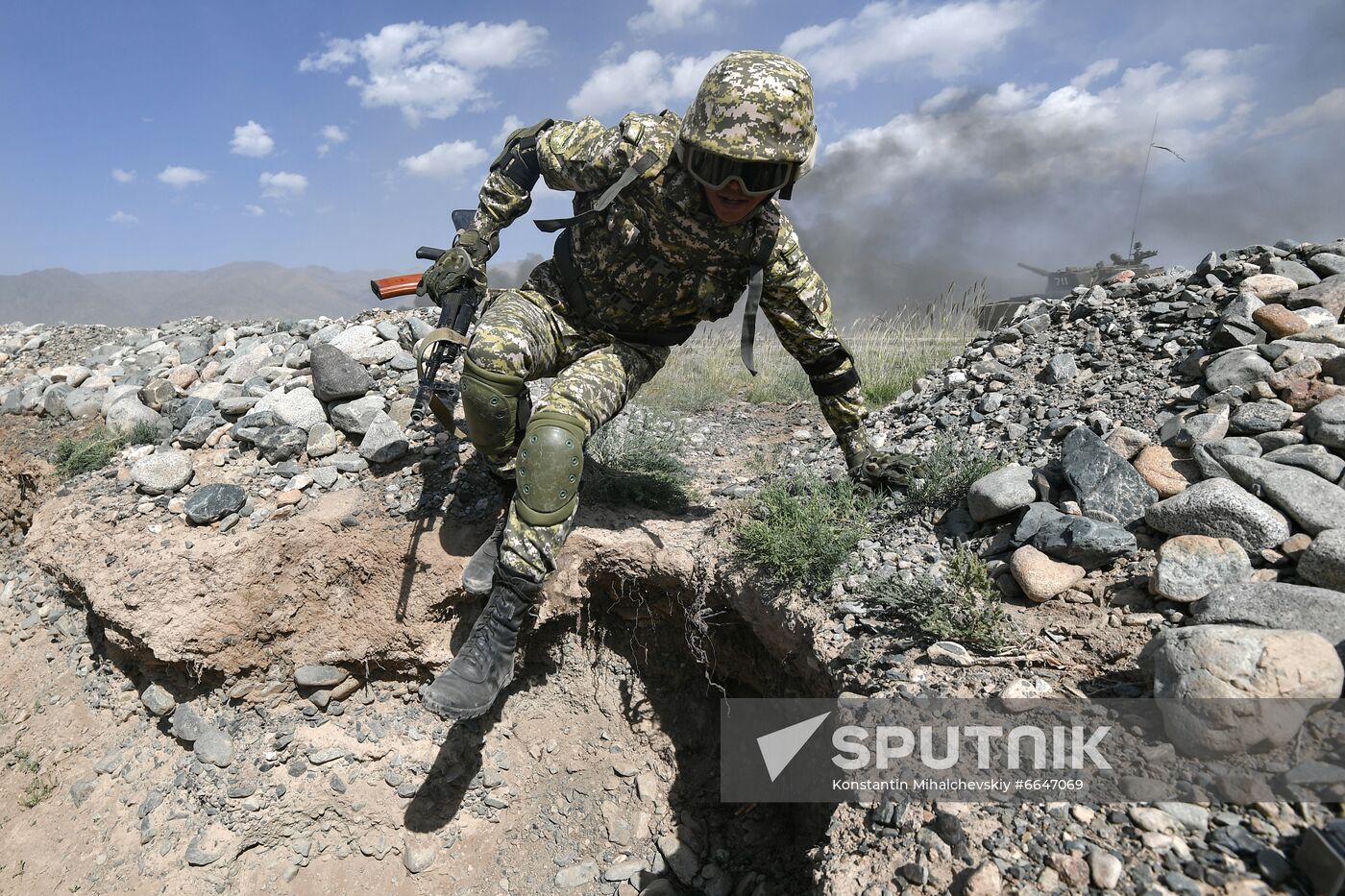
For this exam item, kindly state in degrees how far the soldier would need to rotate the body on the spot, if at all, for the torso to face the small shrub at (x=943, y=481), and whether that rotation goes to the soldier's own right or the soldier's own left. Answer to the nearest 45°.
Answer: approximately 90° to the soldier's own left

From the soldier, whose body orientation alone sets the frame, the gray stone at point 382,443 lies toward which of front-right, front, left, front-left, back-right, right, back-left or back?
back-right

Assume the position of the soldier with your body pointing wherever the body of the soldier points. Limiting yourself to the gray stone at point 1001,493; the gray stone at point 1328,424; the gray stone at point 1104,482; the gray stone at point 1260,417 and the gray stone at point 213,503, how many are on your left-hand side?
4

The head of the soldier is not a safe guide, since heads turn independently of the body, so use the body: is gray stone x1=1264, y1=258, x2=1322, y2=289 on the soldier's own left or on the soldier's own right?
on the soldier's own left

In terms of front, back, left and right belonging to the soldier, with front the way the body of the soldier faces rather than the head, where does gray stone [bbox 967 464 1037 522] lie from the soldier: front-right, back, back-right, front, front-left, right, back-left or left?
left

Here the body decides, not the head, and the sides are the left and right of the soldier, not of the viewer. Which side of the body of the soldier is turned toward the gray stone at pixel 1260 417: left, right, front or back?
left

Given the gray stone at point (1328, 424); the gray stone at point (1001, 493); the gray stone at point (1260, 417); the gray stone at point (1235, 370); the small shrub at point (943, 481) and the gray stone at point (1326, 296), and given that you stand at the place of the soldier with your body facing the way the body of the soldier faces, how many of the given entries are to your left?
6

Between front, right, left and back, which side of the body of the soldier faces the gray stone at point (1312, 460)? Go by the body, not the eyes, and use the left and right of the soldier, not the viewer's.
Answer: left

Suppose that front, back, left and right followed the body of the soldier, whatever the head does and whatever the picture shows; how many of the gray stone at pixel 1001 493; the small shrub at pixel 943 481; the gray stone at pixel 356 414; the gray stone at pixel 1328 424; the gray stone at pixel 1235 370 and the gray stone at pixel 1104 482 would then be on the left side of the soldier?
5

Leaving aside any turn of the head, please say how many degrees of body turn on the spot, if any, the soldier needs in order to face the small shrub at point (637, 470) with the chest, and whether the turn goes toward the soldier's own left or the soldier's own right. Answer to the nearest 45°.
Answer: approximately 180°

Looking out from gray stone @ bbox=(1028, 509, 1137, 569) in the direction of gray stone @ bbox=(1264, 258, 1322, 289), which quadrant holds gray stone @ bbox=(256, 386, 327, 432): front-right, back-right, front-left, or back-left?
back-left

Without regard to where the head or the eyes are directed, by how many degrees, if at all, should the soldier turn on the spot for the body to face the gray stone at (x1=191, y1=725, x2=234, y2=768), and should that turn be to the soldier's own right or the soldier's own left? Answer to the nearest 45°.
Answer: approximately 90° to the soldier's own right

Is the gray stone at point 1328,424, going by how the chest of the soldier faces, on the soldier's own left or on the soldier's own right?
on the soldier's own left

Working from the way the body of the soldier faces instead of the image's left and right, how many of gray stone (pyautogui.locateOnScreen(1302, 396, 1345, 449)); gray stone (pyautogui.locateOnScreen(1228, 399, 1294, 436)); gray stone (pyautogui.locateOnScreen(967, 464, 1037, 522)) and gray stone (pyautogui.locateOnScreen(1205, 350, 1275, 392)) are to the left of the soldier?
4

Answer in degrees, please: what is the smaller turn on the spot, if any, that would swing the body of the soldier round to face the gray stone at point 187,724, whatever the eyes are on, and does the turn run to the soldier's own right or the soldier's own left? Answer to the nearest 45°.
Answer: approximately 90° to the soldier's own right

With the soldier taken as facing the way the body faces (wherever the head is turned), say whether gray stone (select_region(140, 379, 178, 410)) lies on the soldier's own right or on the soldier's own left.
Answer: on the soldier's own right

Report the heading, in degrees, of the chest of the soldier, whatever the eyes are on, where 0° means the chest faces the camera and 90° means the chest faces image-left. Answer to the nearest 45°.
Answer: approximately 0°
